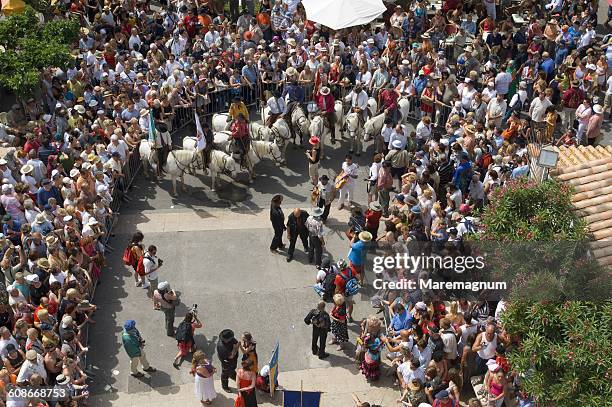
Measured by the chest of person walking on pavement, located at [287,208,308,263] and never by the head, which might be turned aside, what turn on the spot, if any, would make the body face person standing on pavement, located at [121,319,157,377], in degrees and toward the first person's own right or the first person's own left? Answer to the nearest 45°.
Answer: approximately 45° to the first person's own right

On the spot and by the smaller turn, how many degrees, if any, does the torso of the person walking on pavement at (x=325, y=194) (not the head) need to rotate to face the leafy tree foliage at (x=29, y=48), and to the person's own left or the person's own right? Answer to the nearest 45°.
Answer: approximately 90° to the person's own right

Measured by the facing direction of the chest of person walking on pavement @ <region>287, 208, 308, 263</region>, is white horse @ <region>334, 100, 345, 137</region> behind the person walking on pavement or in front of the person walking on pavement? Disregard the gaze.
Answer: behind

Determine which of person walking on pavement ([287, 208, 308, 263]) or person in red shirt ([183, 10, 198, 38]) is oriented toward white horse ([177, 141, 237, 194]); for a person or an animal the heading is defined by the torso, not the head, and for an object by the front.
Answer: the person in red shirt

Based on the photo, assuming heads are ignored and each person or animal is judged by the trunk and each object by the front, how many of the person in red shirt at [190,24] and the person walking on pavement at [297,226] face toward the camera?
2

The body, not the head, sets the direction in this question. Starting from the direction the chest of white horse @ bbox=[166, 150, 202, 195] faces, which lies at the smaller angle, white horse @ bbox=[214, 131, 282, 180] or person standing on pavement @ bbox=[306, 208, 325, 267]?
the person standing on pavement

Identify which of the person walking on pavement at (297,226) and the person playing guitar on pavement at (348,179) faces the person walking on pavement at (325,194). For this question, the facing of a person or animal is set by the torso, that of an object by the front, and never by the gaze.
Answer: the person playing guitar on pavement at (348,179)

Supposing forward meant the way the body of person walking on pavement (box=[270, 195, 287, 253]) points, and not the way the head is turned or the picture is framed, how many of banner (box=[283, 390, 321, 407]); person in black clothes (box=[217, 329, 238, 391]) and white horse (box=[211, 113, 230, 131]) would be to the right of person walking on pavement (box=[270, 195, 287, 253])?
2

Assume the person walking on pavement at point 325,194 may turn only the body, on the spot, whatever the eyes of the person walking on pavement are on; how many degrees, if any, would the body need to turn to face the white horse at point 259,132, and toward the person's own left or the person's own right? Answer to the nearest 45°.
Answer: approximately 90° to the person's own right

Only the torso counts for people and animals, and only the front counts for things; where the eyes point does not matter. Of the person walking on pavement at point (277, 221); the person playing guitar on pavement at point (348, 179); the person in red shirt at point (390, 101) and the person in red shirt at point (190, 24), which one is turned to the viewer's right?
the person walking on pavement at point (277, 221)
